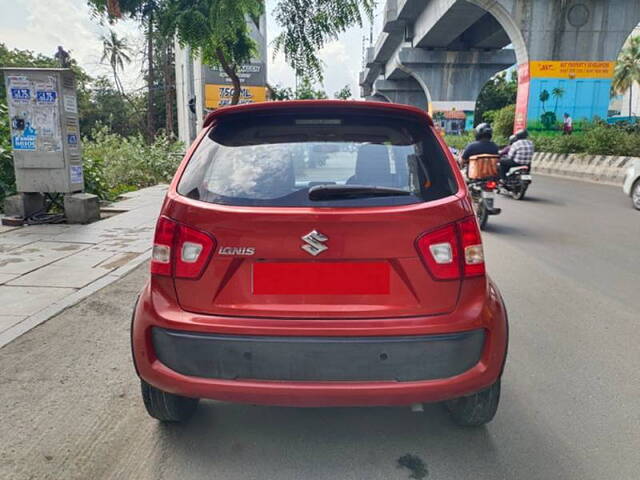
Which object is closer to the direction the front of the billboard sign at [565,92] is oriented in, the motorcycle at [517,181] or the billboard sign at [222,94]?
the motorcycle

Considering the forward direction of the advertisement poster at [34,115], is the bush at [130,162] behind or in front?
behind

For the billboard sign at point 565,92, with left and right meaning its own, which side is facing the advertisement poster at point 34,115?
front

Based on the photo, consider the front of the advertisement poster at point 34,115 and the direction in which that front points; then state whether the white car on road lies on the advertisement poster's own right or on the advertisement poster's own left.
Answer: on the advertisement poster's own left

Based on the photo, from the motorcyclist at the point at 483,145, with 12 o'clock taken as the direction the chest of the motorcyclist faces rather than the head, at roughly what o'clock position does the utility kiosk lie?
The utility kiosk is roughly at 8 o'clock from the motorcyclist.

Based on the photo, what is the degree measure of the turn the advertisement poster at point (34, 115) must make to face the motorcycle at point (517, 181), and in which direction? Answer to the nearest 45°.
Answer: approximately 90° to its left

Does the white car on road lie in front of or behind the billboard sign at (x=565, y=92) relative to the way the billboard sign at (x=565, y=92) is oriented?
in front

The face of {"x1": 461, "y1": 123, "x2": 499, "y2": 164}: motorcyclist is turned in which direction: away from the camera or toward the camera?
away from the camera

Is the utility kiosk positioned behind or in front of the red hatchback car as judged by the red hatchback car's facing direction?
in front

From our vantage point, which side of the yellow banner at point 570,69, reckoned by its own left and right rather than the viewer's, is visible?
front

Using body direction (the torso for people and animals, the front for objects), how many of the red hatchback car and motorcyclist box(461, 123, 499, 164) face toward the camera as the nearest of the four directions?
0

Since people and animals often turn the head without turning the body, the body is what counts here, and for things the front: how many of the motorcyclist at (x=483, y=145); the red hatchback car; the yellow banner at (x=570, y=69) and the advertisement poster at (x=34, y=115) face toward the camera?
2

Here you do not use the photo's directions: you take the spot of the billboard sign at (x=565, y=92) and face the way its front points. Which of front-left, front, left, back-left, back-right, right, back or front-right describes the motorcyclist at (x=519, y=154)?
front

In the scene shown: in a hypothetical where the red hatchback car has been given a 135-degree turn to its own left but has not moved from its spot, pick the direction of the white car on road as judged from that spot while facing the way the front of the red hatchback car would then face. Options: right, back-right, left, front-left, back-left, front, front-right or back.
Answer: back

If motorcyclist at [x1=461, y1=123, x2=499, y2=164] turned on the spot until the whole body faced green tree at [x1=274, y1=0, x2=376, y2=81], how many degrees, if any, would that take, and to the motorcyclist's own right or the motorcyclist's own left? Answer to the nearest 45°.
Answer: approximately 90° to the motorcyclist's own left

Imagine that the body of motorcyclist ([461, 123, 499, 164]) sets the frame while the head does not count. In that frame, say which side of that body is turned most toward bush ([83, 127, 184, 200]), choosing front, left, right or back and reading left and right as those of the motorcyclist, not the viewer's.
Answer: left

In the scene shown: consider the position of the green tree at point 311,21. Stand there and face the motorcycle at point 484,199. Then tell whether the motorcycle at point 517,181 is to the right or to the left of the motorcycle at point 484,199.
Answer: left

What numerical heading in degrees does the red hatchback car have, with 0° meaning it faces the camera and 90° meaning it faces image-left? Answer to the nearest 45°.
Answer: approximately 180°

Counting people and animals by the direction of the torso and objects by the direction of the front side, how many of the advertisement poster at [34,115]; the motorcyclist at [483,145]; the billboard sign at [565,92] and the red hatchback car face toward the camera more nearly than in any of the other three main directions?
2

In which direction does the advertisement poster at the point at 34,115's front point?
toward the camera

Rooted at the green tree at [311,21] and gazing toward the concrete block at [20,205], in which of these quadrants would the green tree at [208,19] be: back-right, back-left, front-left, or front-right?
front-right
